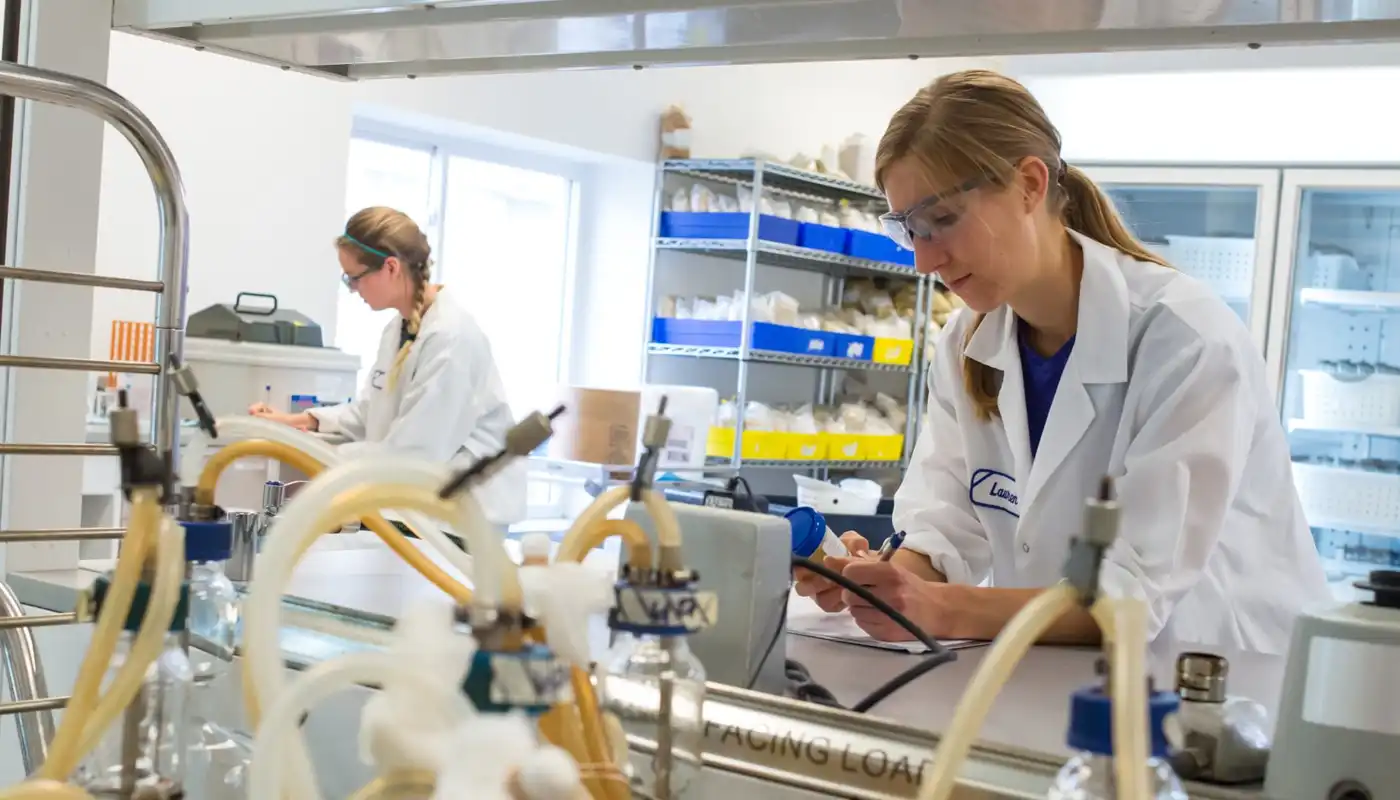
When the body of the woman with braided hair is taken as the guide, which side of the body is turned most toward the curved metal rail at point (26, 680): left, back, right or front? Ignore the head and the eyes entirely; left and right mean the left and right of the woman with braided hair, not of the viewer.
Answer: left

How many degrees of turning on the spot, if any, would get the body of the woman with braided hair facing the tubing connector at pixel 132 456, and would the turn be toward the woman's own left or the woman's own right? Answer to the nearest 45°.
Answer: approximately 90° to the woman's own left

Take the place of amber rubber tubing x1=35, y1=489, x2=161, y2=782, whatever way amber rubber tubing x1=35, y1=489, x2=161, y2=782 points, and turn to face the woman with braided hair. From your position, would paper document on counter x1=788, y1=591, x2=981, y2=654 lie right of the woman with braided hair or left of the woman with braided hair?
right

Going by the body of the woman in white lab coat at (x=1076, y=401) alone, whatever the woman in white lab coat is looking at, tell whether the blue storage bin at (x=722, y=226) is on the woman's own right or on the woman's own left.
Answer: on the woman's own right

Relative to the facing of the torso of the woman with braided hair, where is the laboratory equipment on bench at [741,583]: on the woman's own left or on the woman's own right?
on the woman's own left

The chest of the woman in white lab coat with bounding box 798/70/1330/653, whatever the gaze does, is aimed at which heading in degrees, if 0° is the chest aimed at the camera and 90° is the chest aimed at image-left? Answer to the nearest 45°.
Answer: approximately 45°

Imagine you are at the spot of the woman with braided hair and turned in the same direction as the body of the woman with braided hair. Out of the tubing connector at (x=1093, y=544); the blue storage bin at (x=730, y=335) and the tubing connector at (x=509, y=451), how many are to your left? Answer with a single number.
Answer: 2

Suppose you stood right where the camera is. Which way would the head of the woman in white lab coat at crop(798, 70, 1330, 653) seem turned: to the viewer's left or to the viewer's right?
to the viewer's left

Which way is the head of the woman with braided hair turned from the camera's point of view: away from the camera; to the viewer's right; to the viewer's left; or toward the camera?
to the viewer's left

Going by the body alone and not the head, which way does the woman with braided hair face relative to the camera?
to the viewer's left

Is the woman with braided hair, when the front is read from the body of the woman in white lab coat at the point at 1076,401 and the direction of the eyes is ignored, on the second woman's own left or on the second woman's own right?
on the second woman's own right
